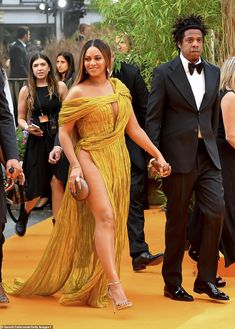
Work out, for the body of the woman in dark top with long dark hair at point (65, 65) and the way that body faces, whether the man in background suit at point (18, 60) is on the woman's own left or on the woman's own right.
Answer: on the woman's own right

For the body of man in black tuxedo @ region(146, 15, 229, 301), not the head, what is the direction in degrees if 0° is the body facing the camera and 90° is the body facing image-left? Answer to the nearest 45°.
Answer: approximately 315°

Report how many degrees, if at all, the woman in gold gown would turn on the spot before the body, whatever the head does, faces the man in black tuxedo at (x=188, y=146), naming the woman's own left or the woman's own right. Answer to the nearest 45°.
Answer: approximately 45° to the woman's own left

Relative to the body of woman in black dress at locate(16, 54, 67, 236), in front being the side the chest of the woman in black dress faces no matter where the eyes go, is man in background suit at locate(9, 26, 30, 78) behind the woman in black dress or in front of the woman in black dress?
behind
